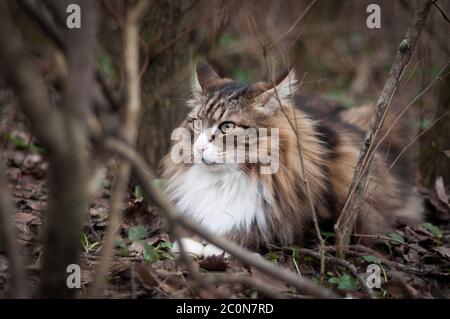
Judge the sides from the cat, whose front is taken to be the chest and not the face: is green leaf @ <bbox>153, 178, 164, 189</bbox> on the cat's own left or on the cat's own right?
on the cat's own right

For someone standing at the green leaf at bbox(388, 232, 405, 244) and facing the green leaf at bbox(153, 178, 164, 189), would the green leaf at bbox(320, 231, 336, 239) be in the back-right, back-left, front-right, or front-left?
front-left

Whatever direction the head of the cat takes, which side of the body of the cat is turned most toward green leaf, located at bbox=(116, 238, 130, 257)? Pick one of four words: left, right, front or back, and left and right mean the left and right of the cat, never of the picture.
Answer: front

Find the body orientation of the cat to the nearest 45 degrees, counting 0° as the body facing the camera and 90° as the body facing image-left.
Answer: approximately 45°

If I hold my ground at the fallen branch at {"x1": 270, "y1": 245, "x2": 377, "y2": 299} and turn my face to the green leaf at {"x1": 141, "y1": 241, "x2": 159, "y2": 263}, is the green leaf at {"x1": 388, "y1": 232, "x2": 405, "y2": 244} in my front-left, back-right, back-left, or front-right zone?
back-right

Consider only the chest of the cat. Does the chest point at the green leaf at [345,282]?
no

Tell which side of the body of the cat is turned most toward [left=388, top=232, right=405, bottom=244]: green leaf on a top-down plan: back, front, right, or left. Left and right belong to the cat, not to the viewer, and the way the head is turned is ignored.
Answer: back

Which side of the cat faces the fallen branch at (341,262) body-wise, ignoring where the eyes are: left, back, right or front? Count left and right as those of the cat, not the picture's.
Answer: left
